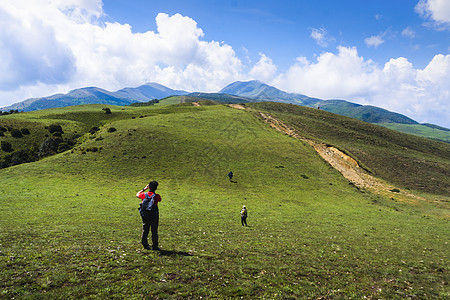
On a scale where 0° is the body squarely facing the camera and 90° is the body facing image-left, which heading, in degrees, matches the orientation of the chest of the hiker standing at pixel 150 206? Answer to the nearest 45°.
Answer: approximately 180°
